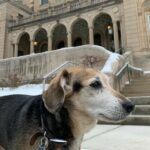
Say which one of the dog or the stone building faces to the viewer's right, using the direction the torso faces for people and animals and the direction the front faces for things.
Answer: the dog

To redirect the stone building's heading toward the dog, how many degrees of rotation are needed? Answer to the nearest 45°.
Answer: approximately 45° to its left

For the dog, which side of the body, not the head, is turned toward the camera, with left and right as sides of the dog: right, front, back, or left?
right

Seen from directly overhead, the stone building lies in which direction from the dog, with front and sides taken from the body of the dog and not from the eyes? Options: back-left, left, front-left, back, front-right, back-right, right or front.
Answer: left

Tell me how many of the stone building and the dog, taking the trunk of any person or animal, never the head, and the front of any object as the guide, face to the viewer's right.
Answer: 1

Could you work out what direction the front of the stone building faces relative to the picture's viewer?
facing the viewer and to the left of the viewer
